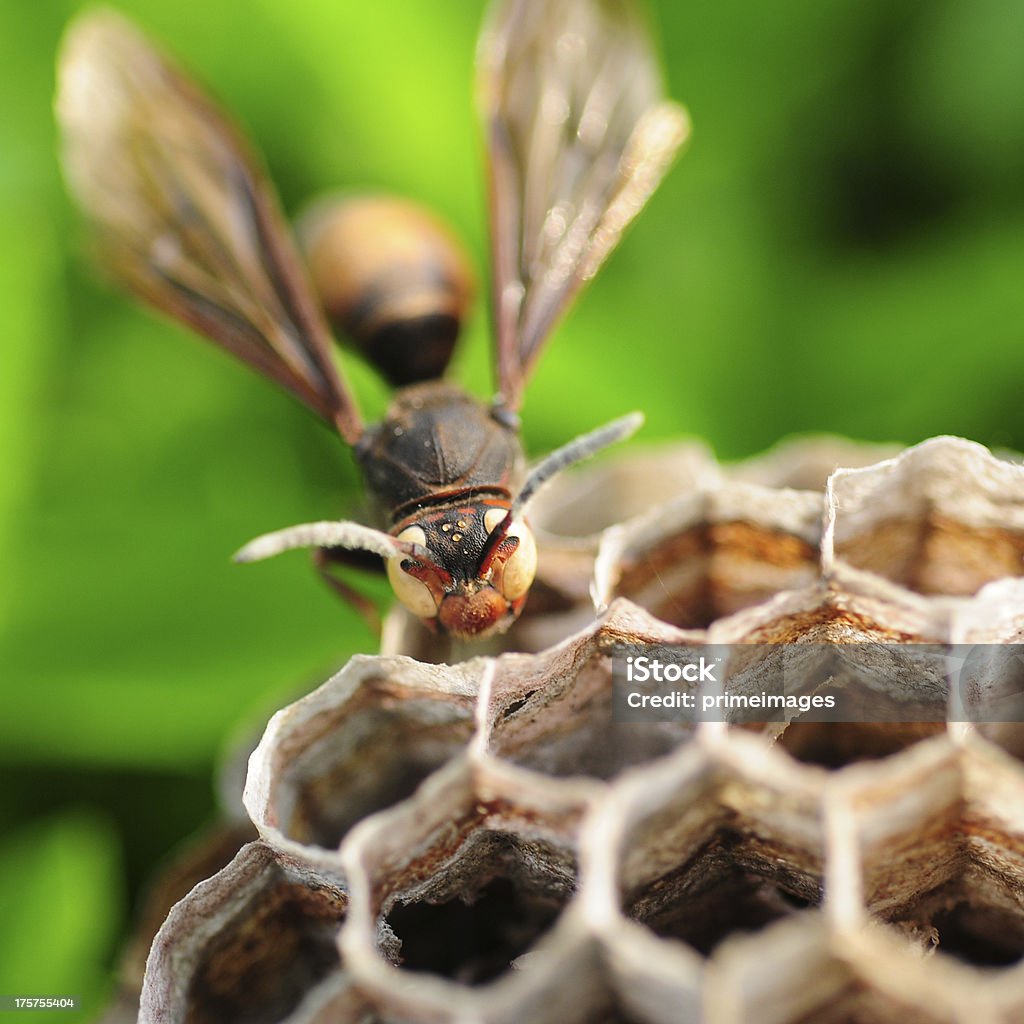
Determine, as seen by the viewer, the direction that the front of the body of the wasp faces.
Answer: toward the camera
